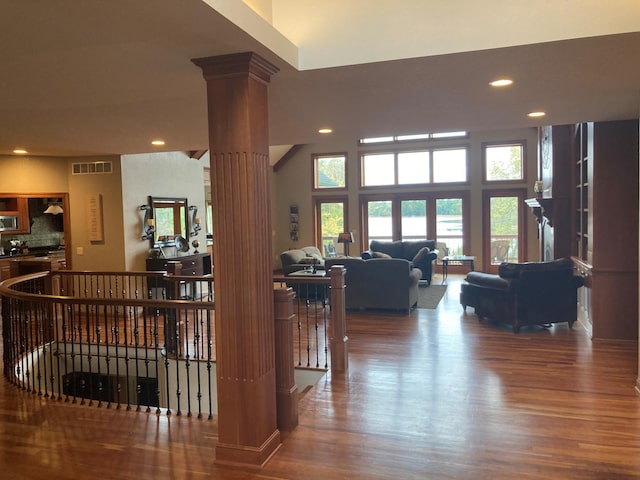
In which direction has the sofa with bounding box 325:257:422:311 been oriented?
away from the camera

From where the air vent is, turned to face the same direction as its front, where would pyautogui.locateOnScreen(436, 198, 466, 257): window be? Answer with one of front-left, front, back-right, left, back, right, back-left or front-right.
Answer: left

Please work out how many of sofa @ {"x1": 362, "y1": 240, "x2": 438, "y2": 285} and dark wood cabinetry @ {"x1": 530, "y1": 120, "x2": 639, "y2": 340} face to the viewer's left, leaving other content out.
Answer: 1

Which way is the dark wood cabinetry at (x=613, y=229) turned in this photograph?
to the viewer's left

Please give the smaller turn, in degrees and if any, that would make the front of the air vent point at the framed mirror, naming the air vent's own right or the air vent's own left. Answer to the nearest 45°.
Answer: approximately 90° to the air vent's own left

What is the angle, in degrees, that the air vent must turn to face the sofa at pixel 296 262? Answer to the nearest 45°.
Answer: approximately 90° to its left

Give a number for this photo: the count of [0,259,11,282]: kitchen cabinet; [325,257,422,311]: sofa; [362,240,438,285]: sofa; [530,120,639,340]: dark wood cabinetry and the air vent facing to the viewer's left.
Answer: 1

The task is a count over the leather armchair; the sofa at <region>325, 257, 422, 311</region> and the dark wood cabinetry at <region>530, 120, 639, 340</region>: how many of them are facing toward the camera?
0

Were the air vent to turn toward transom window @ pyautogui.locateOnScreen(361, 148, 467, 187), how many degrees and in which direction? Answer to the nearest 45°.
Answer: approximately 90° to its left

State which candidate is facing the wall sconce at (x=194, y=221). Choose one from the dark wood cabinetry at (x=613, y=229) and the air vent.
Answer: the dark wood cabinetry

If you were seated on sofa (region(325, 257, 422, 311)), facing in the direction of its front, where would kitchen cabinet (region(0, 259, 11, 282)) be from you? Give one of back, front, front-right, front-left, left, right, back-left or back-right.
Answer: left

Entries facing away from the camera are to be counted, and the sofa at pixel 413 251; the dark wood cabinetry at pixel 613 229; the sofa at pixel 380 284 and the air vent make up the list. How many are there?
1

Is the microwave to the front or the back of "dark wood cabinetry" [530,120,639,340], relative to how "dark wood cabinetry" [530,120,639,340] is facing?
to the front

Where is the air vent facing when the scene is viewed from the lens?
facing the viewer

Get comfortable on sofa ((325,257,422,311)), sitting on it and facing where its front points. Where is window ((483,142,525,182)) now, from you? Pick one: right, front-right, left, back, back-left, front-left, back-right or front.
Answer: front-right

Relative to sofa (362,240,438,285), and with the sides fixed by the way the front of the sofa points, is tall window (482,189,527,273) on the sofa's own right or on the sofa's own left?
on the sofa's own left

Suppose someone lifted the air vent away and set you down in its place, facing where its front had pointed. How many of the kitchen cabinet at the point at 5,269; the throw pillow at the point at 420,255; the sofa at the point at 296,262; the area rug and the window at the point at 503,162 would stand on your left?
4

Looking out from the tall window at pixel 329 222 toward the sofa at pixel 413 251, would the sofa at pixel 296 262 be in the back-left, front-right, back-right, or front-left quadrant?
front-right

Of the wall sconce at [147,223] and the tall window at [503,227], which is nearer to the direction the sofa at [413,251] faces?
the wall sconce

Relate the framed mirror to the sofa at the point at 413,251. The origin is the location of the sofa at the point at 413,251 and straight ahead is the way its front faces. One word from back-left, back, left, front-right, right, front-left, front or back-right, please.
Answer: front-right

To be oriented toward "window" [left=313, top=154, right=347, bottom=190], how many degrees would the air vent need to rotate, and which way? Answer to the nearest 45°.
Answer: approximately 135° to its left

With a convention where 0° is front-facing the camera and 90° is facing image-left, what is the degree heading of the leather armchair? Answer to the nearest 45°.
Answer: approximately 135°

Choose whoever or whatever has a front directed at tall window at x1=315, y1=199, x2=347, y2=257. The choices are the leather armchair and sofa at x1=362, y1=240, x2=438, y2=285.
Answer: the leather armchair
